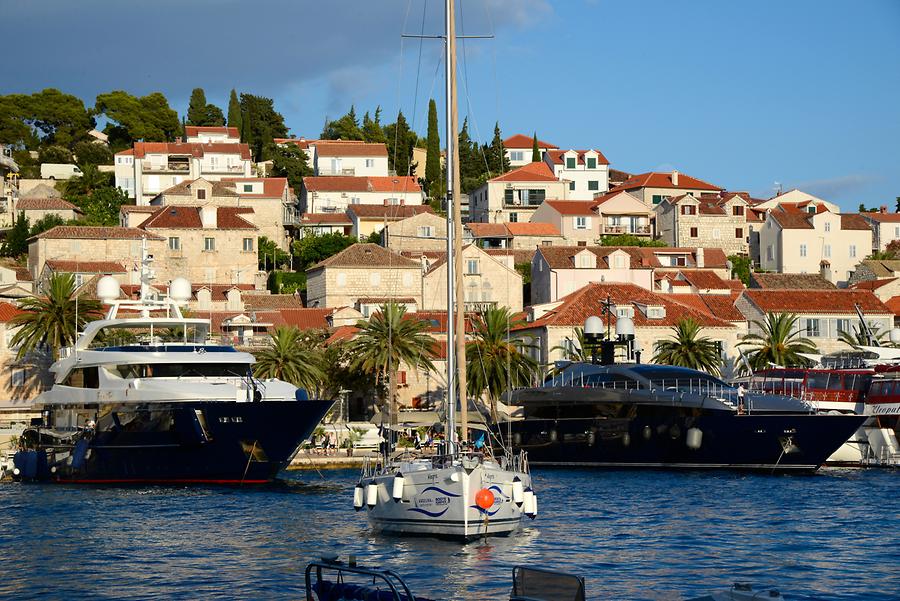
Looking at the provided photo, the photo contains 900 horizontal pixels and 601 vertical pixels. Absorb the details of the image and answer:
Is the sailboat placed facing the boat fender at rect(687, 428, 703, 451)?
no
